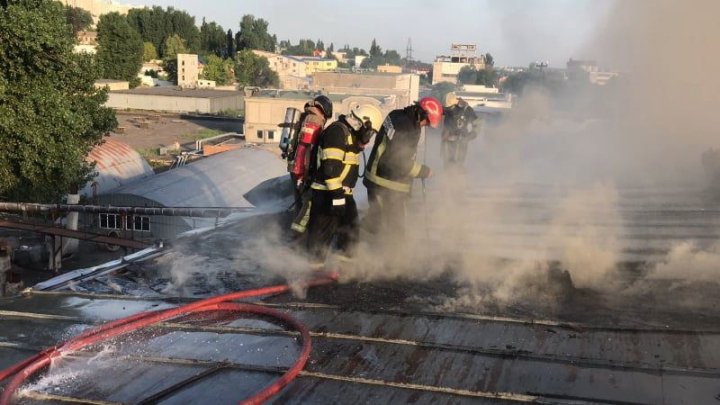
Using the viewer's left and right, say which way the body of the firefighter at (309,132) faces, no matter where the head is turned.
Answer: facing to the right of the viewer

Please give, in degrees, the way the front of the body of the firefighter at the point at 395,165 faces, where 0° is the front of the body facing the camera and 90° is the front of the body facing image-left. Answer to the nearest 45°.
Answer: approximately 270°

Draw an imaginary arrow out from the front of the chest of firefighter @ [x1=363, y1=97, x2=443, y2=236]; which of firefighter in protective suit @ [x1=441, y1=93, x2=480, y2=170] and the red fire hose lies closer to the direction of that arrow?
the firefighter in protective suit

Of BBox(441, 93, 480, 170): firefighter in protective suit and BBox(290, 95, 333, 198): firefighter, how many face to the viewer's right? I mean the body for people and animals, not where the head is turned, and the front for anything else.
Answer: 1

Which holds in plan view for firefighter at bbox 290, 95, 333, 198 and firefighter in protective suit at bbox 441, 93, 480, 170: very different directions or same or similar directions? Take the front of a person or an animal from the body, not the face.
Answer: very different directions
